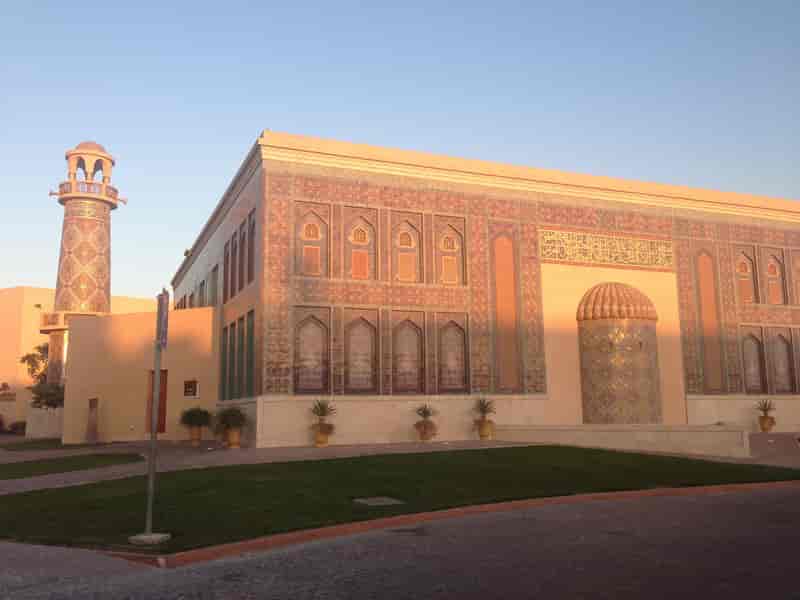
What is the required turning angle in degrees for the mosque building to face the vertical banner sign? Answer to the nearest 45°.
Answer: approximately 45° to its right

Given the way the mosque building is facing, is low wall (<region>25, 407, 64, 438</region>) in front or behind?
behind

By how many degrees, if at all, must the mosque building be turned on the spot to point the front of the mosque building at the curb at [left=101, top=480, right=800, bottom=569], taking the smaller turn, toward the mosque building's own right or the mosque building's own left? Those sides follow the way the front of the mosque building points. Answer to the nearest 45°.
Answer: approximately 45° to the mosque building's own right

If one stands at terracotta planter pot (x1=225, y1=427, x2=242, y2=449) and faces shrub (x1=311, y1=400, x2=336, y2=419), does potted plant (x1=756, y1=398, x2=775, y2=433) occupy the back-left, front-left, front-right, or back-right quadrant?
front-left

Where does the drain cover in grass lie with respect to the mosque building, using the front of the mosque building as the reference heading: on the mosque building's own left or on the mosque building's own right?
on the mosque building's own right

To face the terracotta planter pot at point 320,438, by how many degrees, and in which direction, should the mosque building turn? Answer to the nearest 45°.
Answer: approximately 90° to its right

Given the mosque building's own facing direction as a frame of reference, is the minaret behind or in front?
behind

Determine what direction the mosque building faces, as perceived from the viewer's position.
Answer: facing the viewer and to the right of the viewer

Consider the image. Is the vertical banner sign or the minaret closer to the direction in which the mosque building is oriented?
the vertical banner sign

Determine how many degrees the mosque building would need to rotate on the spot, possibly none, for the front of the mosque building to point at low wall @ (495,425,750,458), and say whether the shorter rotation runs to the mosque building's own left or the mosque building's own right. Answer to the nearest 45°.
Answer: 0° — it already faces it

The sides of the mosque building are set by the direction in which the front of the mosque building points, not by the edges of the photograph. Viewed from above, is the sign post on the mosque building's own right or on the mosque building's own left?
on the mosque building's own right

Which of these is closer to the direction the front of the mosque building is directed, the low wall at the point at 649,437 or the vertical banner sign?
the low wall

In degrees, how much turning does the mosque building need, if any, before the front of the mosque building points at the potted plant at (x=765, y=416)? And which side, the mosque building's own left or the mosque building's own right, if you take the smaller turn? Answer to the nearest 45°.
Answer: approximately 45° to the mosque building's own left
